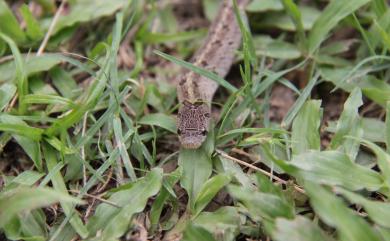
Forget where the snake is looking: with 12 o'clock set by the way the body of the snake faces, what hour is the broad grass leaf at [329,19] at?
The broad grass leaf is roughly at 9 o'clock from the snake.

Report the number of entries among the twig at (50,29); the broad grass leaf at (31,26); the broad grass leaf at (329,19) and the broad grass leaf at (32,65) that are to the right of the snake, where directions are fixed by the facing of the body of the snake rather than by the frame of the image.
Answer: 3

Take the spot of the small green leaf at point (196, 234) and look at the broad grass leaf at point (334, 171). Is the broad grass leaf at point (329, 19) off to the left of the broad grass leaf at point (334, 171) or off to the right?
left

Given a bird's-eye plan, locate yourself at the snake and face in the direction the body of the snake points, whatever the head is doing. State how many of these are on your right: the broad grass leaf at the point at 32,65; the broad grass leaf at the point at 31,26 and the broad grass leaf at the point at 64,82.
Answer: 3

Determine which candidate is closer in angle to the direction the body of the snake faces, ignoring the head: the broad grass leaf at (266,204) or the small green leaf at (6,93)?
the broad grass leaf

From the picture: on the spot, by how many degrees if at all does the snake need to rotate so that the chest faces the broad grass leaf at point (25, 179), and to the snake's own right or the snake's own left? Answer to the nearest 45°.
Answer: approximately 45° to the snake's own right

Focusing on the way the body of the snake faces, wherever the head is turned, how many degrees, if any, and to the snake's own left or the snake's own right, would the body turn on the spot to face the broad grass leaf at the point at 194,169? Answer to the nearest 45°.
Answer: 0° — it already faces it

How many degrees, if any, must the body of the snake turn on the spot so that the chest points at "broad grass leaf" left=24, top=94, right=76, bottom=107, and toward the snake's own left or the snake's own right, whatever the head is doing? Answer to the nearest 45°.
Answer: approximately 45° to the snake's own right

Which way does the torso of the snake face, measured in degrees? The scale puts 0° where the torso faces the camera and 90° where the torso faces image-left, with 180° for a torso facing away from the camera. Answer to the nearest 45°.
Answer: approximately 0°

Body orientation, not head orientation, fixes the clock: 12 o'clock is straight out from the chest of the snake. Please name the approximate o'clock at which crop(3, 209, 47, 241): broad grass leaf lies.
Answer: The broad grass leaf is roughly at 1 o'clock from the snake.
